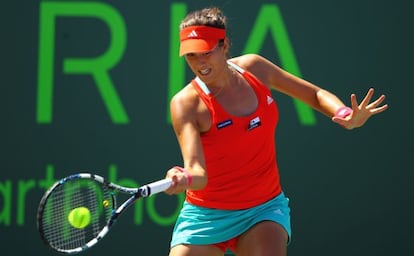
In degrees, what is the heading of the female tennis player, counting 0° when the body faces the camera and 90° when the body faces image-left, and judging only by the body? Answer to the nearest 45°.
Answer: approximately 0°

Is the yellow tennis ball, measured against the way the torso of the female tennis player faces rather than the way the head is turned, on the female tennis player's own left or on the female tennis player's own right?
on the female tennis player's own right

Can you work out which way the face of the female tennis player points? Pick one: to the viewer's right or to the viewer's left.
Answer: to the viewer's left
